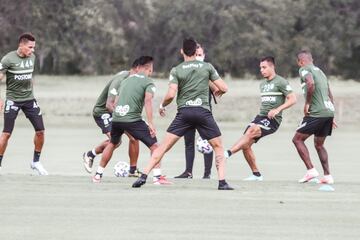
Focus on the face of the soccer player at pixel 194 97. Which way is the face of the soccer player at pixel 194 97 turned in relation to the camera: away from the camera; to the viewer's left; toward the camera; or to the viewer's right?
away from the camera

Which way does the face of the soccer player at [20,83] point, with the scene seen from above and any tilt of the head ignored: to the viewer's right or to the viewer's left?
to the viewer's right

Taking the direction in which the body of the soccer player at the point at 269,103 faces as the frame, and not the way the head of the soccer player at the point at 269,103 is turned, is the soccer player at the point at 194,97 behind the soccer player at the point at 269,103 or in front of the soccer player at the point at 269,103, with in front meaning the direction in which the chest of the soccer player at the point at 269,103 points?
in front

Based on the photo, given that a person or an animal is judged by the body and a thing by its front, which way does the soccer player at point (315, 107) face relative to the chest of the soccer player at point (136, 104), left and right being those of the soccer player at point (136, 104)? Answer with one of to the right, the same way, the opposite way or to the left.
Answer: to the left

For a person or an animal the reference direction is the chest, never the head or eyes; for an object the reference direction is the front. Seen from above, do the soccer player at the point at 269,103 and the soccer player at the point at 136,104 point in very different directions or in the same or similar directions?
very different directions

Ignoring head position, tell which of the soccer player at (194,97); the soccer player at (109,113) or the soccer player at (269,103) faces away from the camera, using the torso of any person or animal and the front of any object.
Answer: the soccer player at (194,97)

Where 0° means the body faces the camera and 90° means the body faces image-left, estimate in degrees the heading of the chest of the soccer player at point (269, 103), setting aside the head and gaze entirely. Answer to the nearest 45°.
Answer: approximately 45°

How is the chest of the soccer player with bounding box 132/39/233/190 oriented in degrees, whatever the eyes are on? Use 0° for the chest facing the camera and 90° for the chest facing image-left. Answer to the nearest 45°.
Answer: approximately 180°
